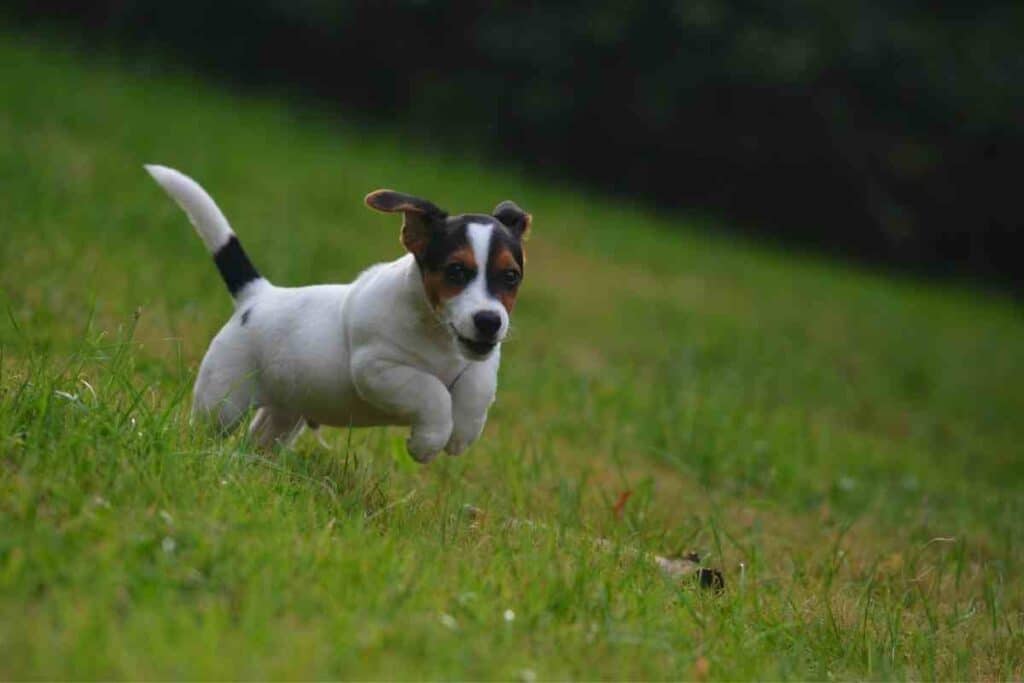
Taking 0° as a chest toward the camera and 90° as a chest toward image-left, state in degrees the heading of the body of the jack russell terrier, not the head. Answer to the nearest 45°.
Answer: approximately 315°
